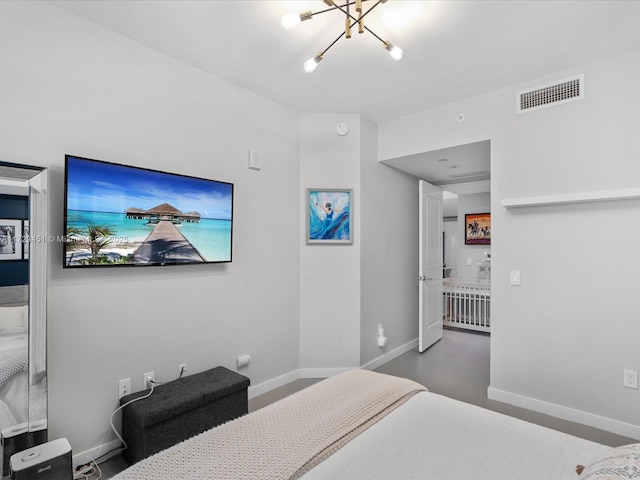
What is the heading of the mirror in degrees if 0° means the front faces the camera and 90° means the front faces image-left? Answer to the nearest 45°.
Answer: approximately 315°

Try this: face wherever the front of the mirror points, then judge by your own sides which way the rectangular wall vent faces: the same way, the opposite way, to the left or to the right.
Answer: the opposite way

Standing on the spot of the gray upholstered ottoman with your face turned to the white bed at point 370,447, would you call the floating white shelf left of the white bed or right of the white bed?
left

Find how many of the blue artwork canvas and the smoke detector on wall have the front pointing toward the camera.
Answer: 2

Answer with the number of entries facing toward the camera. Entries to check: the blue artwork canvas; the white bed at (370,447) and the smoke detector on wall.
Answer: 2

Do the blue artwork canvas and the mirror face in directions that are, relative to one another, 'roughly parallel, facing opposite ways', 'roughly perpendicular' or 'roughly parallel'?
roughly perpendicular

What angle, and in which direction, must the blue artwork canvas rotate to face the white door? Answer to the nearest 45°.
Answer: approximately 135° to its left

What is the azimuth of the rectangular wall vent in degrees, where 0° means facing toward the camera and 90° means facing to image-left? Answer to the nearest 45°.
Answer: approximately 45°

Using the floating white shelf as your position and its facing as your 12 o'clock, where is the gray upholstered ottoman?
The gray upholstered ottoman is roughly at 12 o'clock from the floating white shelf.
